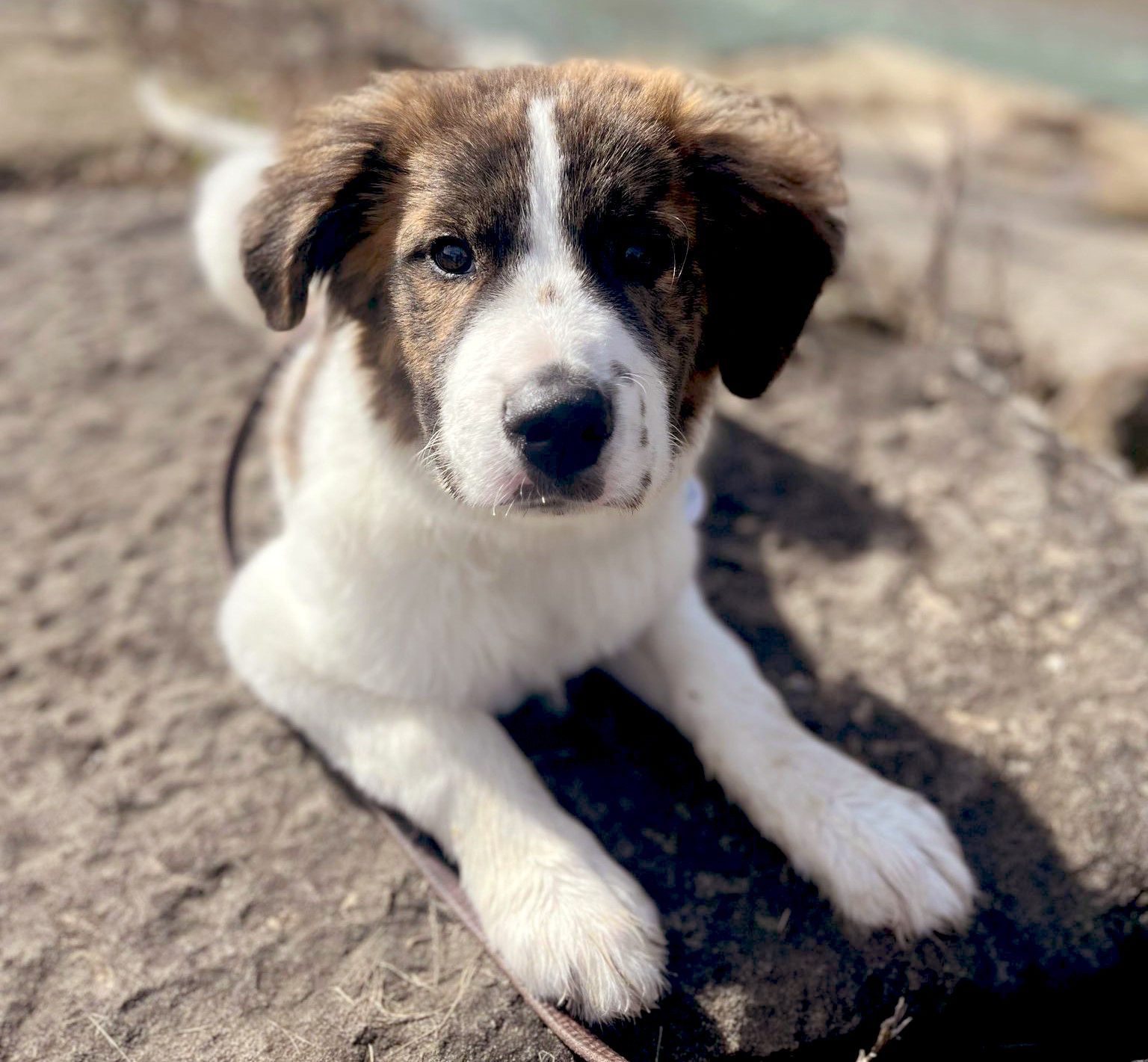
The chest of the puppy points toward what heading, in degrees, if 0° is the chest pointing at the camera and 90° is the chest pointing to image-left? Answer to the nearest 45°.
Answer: approximately 315°

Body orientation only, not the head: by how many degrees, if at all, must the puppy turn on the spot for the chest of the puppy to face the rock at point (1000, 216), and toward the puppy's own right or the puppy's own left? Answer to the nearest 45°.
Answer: approximately 90° to the puppy's own left
